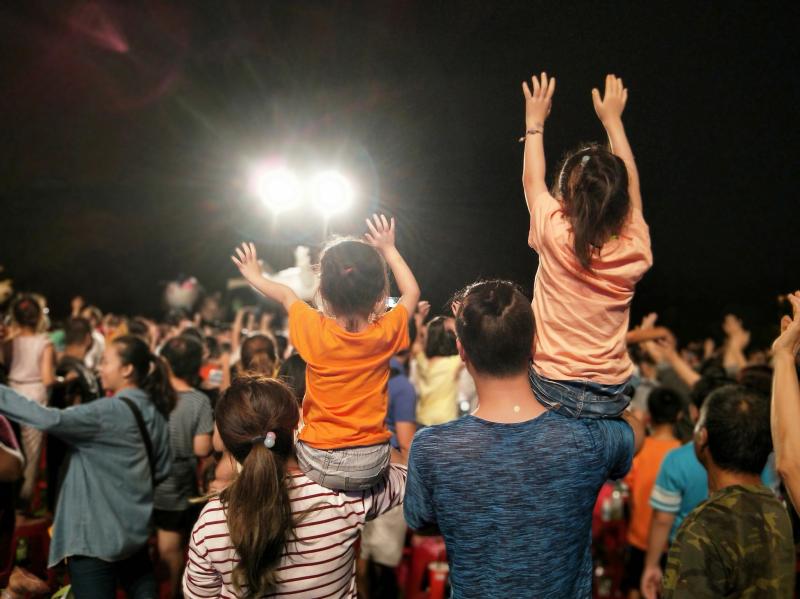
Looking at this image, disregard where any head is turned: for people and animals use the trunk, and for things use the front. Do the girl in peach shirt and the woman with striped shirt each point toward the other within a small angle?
no

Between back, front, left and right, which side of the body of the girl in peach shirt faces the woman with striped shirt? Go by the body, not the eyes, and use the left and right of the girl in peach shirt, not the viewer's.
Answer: left

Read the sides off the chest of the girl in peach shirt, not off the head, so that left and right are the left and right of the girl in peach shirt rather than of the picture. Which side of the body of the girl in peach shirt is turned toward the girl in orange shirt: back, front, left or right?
left

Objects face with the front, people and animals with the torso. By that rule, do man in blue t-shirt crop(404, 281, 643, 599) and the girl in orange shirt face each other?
no

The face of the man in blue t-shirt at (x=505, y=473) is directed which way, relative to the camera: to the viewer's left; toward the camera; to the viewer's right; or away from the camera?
away from the camera

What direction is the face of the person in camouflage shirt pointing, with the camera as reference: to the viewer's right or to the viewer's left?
to the viewer's left

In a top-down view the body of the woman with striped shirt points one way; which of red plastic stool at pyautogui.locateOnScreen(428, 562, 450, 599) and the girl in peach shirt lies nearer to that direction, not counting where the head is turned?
the red plastic stool

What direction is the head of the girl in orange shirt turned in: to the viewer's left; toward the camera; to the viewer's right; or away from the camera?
away from the camera

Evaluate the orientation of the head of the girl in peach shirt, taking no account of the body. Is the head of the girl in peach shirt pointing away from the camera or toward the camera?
away from the camera

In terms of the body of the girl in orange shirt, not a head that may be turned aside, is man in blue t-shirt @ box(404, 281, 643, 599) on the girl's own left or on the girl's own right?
on the girl's own right

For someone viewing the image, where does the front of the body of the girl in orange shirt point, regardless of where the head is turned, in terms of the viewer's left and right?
facing away from the viewer

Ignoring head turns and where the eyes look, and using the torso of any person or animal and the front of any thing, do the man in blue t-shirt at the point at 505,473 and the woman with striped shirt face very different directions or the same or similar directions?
same or similar directions

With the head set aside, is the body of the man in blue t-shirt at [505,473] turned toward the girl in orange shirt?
no

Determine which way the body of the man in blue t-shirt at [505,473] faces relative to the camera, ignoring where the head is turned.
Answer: away from the camera

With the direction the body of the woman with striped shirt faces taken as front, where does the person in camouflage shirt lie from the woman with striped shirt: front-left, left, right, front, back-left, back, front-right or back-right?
right

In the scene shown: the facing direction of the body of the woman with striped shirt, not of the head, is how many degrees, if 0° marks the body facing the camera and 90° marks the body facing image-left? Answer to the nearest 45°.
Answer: approximately 180°

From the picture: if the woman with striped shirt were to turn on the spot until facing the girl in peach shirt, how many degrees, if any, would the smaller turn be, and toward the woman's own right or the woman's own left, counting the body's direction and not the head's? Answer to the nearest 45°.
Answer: approximately 90° to the woman's own right

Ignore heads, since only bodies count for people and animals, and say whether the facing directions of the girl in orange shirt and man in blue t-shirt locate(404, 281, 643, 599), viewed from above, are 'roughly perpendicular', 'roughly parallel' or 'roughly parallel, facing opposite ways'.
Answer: roughly parallel

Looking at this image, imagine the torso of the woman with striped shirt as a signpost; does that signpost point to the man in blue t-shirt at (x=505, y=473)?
no

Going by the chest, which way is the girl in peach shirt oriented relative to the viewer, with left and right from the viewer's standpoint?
facing away from the viewer
